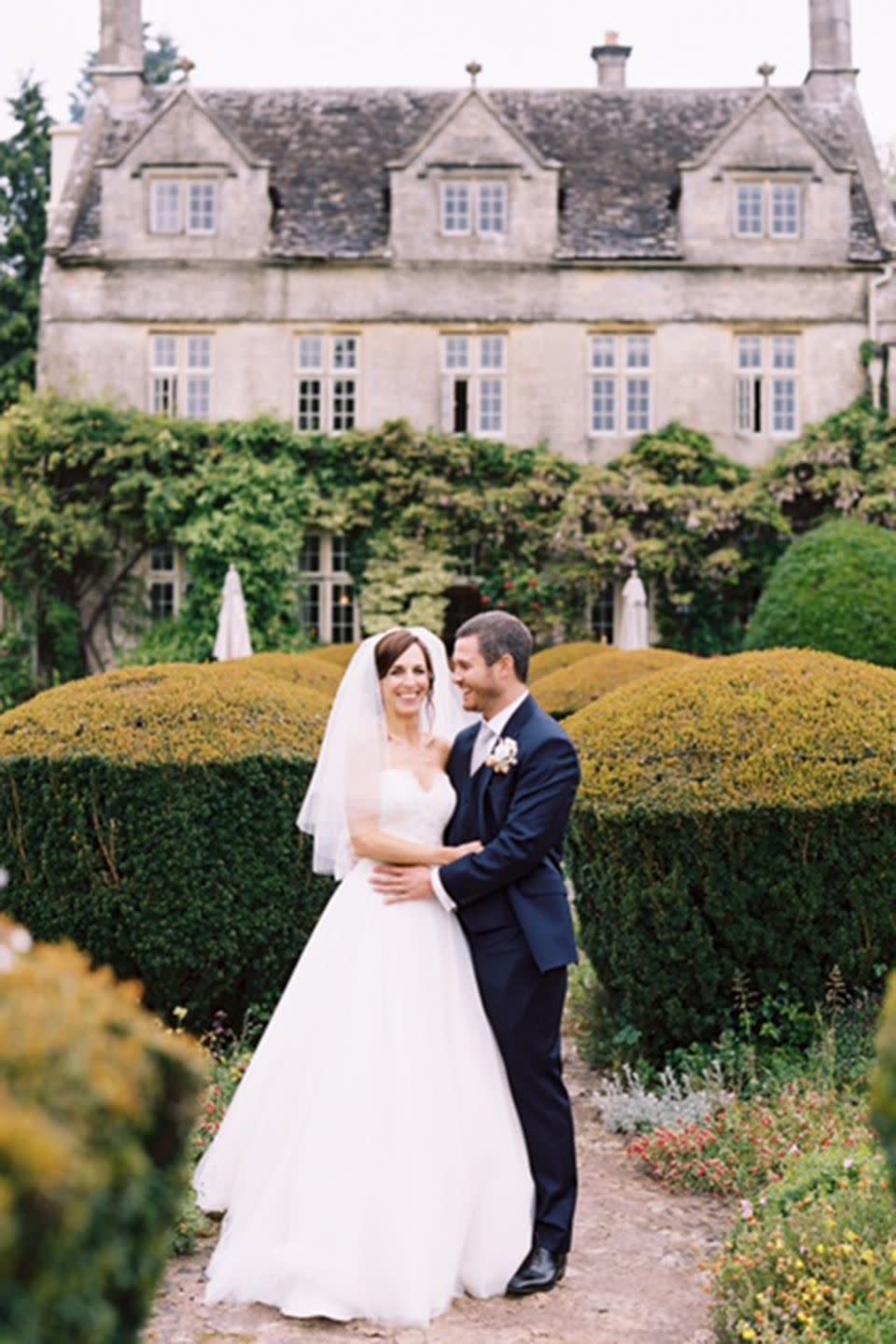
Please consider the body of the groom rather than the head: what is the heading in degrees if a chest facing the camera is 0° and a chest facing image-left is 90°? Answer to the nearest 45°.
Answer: approximately 45°

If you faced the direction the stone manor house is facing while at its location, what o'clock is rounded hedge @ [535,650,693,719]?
The rounded hedge is roughly at 12 o'clock from the stone manor house.

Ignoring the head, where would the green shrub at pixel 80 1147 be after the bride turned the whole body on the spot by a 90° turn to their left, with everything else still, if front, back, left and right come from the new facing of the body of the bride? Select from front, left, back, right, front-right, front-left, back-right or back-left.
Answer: back-right

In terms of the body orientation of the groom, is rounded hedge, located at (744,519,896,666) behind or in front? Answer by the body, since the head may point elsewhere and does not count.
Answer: behind

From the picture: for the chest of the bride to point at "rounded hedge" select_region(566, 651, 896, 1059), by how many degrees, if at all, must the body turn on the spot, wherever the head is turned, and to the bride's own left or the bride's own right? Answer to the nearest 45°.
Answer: approximately 90° to the bride's own left

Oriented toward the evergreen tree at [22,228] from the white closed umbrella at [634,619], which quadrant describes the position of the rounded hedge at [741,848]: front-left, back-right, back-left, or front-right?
back-left

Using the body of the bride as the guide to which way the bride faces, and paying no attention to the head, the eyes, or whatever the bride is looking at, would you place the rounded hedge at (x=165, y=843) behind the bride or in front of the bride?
behind

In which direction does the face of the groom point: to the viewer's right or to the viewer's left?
to the viewer's left

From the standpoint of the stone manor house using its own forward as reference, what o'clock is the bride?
The bride is roughly at 12 o'clock from the stone manor house.

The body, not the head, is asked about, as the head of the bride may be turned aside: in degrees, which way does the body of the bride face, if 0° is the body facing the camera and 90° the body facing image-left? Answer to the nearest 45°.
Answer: approximately 315°

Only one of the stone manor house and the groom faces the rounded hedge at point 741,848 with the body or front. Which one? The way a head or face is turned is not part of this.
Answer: the stone manor house

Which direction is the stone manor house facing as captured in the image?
toward the camera

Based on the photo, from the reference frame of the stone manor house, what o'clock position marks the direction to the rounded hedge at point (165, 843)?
The rounded hedge is roughly at 12 o'clock from the stone manor house.

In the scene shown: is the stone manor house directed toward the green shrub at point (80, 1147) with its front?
yes

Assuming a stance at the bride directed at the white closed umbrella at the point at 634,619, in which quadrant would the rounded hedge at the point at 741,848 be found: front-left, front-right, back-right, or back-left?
front-right

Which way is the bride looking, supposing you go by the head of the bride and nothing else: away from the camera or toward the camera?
toward the camera

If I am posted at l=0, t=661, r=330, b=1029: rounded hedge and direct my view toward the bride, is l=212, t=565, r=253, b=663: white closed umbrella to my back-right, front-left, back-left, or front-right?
back-left
